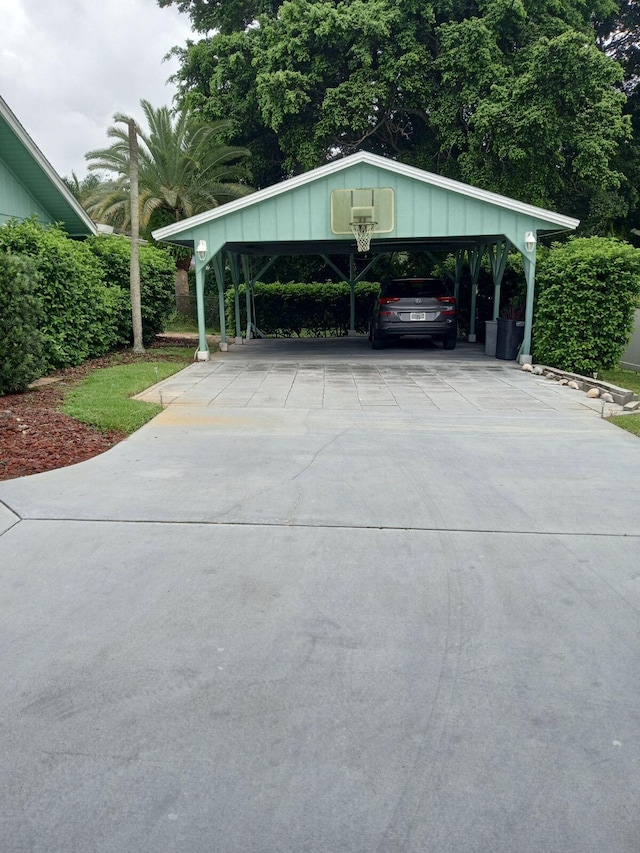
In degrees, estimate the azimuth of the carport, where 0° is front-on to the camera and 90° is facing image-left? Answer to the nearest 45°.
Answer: approximately 0°

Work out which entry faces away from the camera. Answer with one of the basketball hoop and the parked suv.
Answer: the parked suv

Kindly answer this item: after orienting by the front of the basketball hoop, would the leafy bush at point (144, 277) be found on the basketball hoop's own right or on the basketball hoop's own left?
on the basketball hoop's own right

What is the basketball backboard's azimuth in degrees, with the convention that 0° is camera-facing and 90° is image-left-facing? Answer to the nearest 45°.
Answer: approximately 0°

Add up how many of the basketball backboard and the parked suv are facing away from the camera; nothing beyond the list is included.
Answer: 1

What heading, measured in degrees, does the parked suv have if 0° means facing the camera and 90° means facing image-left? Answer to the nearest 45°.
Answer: approximately 180°

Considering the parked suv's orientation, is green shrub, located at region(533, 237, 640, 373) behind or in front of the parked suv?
behind

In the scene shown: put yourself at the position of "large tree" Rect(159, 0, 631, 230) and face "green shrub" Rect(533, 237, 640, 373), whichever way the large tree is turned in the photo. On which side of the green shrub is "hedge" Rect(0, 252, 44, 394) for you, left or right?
right

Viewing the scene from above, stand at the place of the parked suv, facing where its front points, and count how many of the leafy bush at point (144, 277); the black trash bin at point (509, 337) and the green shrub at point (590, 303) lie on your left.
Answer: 1

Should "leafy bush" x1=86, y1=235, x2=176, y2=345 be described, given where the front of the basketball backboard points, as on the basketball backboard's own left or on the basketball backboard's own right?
on the basketball backboard's own right

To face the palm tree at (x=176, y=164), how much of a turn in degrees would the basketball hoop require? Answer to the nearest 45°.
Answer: approximately 135° to its right

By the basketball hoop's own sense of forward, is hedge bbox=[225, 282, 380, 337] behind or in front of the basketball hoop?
behind

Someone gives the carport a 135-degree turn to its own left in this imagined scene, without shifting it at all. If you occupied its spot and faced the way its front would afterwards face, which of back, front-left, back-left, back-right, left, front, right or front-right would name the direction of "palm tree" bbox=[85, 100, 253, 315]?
left
